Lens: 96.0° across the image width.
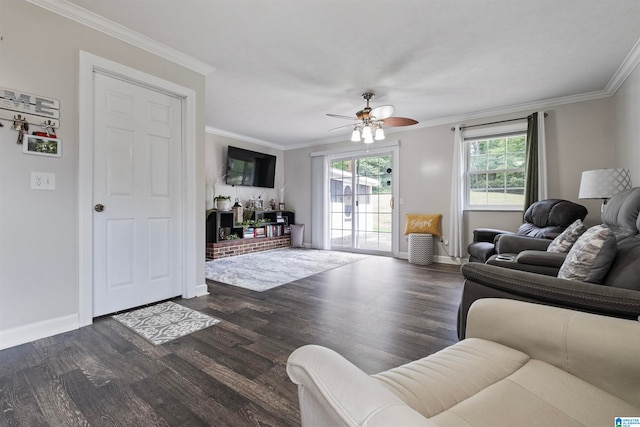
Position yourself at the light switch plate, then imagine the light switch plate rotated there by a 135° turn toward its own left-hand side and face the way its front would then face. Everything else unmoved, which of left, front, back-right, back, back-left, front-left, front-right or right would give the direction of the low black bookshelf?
front

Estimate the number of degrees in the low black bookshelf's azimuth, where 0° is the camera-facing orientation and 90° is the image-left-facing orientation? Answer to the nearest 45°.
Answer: approximately 315°

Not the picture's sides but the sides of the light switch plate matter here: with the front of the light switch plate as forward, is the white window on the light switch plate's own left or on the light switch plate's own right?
on the light switch plate's own left

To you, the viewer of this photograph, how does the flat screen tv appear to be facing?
facing the viewer and to the right of the viewer

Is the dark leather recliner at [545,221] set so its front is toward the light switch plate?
yes

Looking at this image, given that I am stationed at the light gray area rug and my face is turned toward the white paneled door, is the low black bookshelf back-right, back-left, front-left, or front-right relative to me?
back-right

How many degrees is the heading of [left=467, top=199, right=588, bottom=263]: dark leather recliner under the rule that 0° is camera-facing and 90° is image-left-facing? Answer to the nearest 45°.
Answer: approximately 45°

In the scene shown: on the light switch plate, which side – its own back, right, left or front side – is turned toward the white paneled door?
left

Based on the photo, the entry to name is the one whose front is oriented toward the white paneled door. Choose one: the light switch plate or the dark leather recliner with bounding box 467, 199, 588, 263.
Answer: the dark leather recliner

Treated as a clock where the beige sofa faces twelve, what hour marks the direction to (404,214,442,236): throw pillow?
The throw pillow is roughly at 1 o'clock from the beige sofa.

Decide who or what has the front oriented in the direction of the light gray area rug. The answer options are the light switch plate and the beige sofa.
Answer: the beige sofa

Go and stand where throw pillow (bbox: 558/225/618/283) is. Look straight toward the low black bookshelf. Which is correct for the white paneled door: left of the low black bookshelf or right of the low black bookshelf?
left

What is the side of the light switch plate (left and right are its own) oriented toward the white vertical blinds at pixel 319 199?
left
